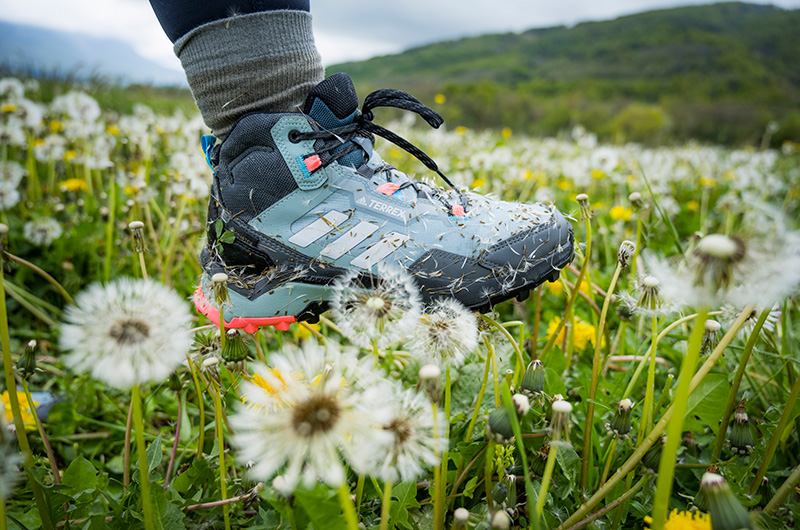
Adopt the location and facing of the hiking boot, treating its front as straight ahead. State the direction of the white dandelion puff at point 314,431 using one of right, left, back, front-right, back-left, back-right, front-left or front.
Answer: right

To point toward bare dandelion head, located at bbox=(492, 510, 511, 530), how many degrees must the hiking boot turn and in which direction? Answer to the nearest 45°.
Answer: approximately 90° to its right

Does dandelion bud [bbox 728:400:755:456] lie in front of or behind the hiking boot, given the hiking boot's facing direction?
in front

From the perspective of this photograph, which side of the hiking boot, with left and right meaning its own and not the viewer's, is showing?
right

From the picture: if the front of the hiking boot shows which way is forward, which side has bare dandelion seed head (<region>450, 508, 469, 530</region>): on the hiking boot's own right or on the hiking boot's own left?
on the hiking boot's own right

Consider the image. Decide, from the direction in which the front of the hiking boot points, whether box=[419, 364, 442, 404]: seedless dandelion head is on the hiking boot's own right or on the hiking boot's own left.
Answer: on the hiking boot's own right

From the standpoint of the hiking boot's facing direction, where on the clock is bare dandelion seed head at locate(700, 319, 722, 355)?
The bare dandelion seed head is roughly at 1 o'clock from the hiking boot.

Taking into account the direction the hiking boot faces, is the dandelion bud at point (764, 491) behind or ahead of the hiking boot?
ahead
